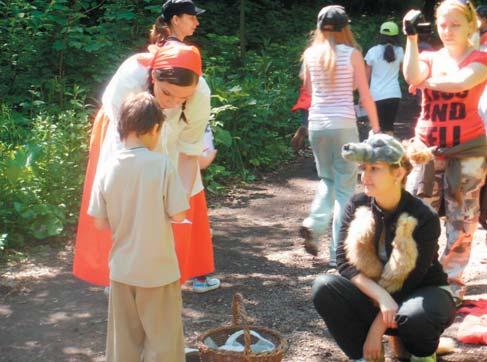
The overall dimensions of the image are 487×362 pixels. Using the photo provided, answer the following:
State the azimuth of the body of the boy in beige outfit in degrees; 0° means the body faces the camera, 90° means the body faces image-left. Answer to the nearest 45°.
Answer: approximately 180°

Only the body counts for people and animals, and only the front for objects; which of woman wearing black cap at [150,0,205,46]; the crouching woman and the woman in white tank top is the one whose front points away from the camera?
the woman in white tank top

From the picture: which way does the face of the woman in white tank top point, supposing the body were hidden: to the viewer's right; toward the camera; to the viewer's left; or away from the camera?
away from the camera

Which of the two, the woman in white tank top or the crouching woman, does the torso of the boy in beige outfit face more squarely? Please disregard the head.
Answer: the woman in white tank top

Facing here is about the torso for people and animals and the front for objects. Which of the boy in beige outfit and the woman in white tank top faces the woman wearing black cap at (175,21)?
the boy in beige outfit

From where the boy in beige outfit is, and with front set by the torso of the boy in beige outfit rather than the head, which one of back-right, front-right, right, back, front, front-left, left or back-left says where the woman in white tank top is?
front-right

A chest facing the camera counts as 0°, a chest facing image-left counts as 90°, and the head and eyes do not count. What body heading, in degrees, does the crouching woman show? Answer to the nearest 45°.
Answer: approximately 45°

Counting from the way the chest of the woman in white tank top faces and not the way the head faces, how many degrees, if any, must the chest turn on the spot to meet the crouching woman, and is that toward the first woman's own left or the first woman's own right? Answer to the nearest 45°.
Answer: approximately 180°

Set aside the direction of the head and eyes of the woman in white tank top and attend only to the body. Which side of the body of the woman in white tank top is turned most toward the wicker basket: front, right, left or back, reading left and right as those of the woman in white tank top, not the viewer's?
back

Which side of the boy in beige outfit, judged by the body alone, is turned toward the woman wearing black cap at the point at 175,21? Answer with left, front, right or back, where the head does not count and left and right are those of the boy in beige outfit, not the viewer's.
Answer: front

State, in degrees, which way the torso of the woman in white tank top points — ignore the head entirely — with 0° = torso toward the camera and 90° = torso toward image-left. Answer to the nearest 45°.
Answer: approximately 180°

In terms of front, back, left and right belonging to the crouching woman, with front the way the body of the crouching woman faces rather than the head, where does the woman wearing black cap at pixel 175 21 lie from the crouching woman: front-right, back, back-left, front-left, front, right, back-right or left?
right
